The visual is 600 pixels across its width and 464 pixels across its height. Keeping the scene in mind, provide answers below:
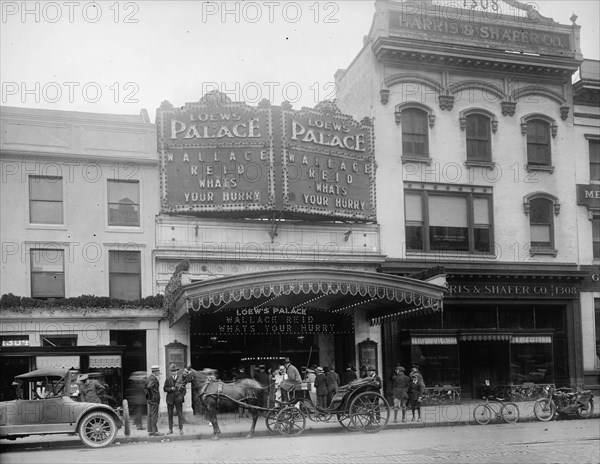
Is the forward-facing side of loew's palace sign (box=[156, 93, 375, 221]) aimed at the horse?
yes

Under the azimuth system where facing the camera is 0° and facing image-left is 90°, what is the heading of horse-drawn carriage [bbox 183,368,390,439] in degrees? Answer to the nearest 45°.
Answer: approximately 90°

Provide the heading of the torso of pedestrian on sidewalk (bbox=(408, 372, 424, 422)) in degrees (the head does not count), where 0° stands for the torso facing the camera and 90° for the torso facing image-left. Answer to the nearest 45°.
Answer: approximately 0°

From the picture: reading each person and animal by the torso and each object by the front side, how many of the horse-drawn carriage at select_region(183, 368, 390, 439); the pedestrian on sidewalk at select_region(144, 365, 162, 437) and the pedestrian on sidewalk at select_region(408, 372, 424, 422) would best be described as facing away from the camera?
0

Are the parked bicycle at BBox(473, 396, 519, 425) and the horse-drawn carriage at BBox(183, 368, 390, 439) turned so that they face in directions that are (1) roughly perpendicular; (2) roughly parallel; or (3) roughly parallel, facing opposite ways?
roughly parallel

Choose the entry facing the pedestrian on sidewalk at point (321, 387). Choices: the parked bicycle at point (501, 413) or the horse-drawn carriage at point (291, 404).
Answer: the parked bicycle

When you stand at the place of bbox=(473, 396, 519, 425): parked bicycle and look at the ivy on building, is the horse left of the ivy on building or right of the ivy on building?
left

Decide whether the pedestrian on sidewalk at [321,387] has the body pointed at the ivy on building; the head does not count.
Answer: no

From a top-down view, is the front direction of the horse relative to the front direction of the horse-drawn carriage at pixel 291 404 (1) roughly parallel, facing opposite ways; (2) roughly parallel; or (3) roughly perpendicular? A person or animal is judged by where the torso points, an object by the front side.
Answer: roughly parallel

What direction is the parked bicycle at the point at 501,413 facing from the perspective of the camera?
to the viewer's left

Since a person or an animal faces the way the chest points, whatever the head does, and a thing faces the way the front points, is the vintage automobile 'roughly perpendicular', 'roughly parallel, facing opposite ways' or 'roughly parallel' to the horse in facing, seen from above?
roughly parallel

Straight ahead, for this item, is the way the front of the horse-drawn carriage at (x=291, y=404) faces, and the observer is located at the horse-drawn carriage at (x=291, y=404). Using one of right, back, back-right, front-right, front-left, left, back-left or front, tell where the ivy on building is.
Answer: front-right

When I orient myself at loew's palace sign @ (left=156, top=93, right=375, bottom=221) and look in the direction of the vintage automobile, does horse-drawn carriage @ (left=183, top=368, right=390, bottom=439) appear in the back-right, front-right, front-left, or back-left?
front-left

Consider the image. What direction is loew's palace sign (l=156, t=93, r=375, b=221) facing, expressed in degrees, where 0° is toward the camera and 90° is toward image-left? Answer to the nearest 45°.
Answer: approximately 0°

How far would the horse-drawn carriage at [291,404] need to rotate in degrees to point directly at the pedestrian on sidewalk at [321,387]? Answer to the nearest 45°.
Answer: approximately 90° to its right
